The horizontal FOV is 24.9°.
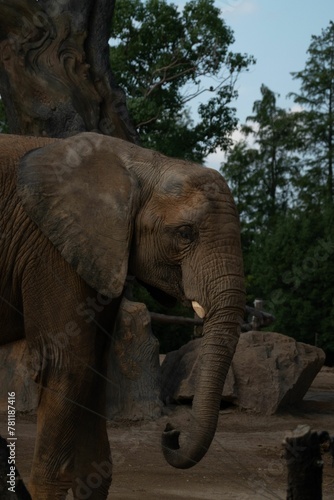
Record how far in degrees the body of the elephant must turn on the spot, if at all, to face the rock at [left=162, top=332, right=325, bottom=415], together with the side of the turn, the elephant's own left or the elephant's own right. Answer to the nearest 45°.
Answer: approximately 90° to the elephant's own left

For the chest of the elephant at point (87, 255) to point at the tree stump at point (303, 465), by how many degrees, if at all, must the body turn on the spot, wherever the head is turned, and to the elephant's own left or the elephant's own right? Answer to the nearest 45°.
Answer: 0° — it already faces it

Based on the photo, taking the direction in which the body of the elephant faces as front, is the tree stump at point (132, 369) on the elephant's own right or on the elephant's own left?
on the elephant's own left

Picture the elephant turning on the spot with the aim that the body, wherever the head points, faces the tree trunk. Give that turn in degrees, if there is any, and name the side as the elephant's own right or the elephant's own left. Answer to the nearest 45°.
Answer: approximately 90° to the elephant's own left

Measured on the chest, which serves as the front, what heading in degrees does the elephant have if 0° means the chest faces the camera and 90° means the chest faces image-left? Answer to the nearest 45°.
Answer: approximately 270°
